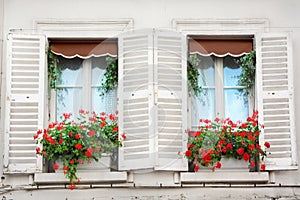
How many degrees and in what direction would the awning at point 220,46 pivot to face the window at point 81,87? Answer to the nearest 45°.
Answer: approximately 90° to its right

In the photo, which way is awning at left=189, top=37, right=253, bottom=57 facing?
toward the camera

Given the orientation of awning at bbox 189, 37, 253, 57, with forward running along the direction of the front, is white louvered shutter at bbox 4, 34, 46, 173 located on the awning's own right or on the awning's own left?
on the awning's own right

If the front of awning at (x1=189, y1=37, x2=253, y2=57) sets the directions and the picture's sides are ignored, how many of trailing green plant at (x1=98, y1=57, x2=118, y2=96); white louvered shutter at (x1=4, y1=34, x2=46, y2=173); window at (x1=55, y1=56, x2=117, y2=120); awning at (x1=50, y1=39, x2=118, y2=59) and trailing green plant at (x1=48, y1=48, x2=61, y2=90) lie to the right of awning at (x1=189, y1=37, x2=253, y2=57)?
5

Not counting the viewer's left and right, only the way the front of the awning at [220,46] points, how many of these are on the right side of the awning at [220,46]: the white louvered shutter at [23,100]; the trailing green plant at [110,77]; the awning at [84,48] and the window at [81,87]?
4

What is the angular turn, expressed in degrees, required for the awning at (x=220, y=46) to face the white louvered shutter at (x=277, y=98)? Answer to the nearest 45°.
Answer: approximately 90° to its left

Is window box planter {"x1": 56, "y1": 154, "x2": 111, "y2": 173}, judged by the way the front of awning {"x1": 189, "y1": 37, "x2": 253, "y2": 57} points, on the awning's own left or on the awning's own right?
on the awning's own right

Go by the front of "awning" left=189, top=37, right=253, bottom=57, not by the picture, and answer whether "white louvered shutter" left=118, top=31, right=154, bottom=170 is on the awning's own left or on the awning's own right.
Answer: on the awning's own right

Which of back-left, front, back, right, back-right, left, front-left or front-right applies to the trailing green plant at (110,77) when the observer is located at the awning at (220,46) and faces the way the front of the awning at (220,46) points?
right

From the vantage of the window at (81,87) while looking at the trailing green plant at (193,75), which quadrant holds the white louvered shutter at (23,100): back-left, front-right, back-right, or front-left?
back-right

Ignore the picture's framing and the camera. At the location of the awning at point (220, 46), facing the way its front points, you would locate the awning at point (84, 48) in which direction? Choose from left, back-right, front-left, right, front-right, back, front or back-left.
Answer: right
